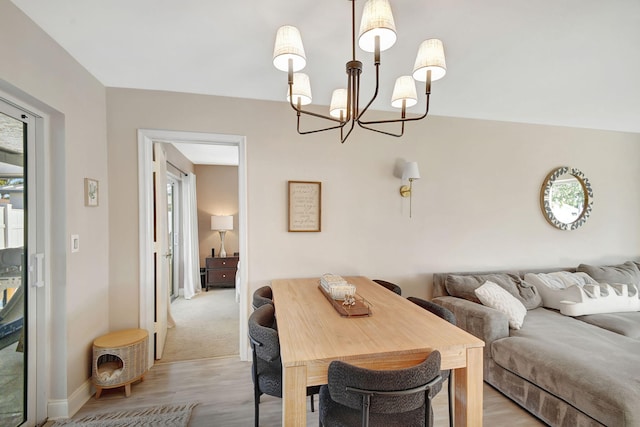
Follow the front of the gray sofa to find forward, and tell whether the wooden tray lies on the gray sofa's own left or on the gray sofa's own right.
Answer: on the gray sofa's own right

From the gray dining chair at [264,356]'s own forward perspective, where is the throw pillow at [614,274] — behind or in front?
in front

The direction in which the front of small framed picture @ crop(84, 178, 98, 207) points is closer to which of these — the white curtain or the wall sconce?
the wall sconce

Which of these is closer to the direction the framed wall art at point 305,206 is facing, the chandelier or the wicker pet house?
the chandelier

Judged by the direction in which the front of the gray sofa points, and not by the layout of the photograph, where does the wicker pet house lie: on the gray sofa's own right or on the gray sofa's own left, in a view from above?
on the gray sofa's own right

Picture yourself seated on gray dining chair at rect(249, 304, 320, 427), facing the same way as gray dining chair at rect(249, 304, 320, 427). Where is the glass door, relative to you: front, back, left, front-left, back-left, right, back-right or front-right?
back

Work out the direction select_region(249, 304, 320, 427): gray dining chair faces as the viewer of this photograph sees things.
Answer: facing to the right of the viewer

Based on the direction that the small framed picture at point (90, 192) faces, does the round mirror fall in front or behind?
in front
